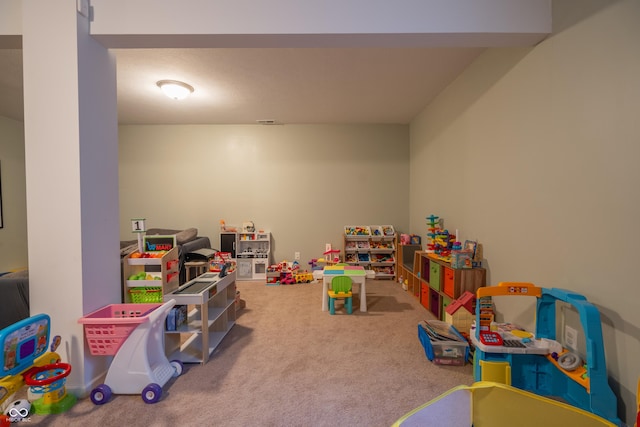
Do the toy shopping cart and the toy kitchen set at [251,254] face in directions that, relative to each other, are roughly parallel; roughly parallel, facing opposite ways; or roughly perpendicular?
roughly perpendicular

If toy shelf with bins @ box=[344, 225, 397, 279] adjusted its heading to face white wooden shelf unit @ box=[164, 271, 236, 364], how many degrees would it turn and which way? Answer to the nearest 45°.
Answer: approximately 45° to its right

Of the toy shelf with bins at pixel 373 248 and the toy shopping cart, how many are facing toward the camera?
1

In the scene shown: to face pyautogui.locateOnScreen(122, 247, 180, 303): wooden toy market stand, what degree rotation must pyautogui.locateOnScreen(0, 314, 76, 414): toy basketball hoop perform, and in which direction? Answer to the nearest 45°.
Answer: approximately 90° to its left
